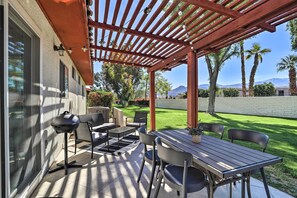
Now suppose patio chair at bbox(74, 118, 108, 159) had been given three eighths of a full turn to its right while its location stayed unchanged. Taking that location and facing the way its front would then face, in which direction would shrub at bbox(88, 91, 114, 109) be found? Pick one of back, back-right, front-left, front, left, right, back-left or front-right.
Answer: back

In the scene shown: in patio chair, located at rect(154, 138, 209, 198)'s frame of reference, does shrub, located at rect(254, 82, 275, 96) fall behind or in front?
in front

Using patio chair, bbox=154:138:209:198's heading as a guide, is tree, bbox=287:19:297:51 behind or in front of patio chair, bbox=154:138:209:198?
in front

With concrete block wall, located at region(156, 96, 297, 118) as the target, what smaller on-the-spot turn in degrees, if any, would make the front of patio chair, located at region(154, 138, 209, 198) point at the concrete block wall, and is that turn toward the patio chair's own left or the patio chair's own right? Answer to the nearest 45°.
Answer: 0° — it already faces it

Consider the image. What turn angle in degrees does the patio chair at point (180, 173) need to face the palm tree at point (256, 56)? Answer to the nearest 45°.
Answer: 0° — it already faces it

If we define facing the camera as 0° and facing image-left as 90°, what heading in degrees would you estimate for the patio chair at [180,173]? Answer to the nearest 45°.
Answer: approximately 225°

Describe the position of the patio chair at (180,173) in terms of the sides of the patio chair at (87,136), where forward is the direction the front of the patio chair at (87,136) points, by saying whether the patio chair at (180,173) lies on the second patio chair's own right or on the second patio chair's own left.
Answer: on the second patio chair's own right

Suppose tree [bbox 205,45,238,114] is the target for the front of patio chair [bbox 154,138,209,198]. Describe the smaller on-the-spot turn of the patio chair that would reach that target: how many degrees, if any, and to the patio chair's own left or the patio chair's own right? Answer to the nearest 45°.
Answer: approximately 45° to the patio chair's own left

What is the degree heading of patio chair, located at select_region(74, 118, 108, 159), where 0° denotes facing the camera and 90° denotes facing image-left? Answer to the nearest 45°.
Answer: approximately 225°
